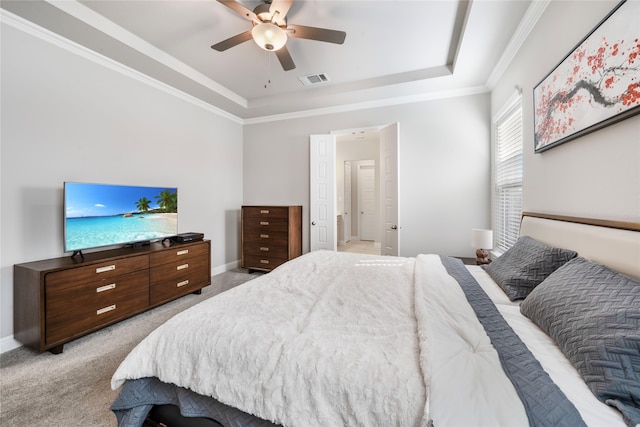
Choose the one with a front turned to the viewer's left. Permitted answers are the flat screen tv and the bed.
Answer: the bed

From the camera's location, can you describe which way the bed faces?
facing to the left of the viewer

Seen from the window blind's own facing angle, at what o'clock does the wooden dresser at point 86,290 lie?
The wooden dresser is roughly at 12 o'clock from the window blind.

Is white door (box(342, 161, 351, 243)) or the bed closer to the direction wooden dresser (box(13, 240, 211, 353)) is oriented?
the bed

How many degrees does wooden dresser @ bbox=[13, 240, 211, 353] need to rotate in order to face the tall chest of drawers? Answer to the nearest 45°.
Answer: approximately 45° to its left

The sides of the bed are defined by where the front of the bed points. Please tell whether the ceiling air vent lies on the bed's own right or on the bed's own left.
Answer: on the bed's own right

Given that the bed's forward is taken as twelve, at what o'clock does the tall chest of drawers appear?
The tall chest of drawers is roughly at 2 o'clock from the bed.

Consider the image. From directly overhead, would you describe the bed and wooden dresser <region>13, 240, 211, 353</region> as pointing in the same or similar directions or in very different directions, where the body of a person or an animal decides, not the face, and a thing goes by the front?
very different directions

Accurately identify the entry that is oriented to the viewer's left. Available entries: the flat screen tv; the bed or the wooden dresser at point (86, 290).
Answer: the bed

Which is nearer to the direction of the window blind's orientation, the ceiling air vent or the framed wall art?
the ceiling air vent

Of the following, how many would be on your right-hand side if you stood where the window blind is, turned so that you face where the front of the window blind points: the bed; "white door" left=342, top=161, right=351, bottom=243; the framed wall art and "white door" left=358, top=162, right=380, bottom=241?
2

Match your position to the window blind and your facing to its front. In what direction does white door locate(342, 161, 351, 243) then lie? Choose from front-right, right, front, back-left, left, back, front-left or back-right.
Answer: right

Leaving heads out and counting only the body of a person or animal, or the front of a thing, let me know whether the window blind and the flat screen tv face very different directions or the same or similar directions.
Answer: very different directions
